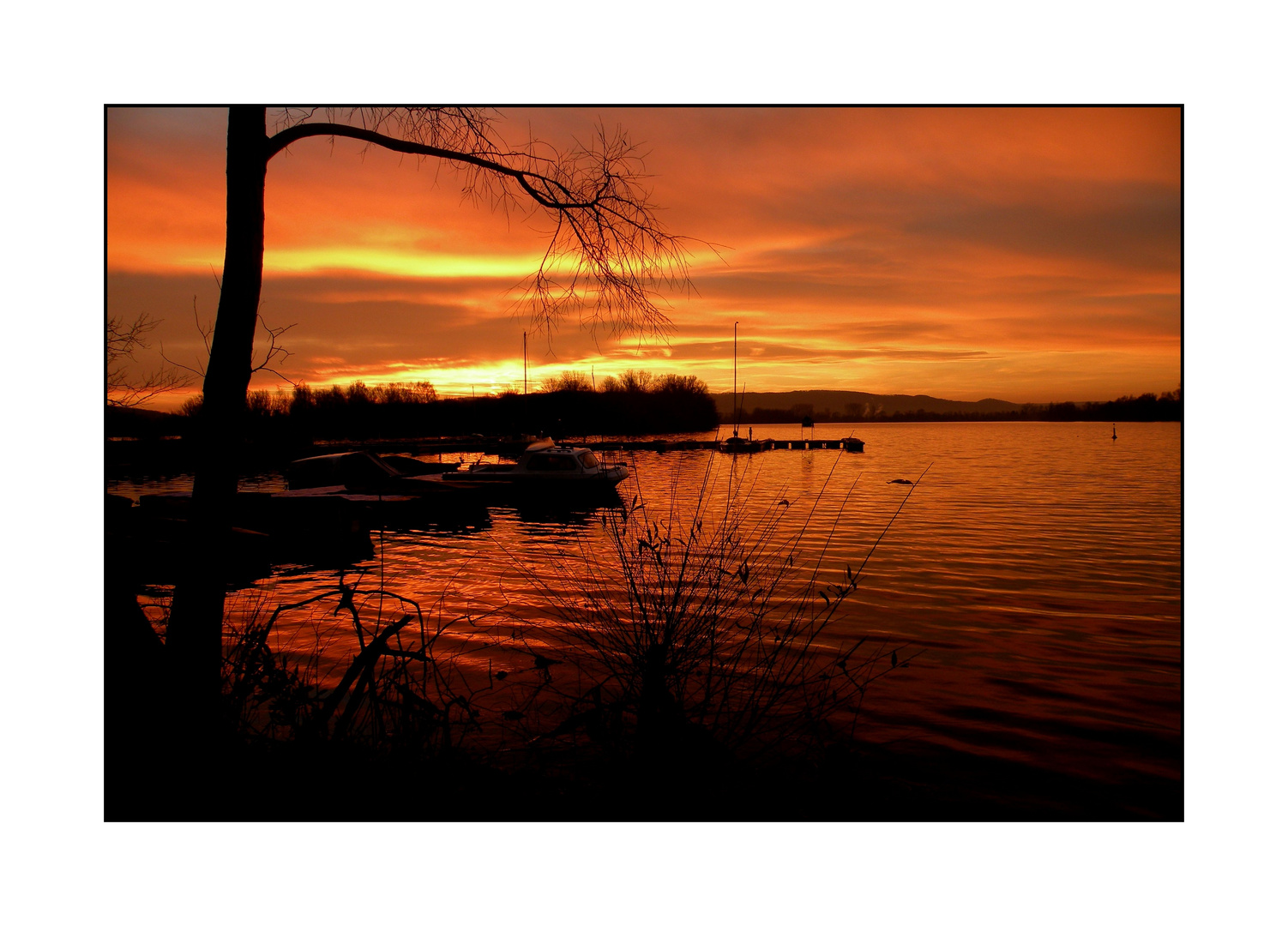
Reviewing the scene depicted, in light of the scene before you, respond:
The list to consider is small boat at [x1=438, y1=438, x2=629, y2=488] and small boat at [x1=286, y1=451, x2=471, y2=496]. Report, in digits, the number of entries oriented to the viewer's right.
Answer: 2

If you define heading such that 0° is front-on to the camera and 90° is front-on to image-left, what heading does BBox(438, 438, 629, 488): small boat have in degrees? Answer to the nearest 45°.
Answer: approximately 270°

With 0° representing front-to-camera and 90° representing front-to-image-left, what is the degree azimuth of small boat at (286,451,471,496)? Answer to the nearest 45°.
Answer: approximately 270°

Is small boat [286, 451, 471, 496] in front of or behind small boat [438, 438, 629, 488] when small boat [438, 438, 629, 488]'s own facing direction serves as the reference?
behind
